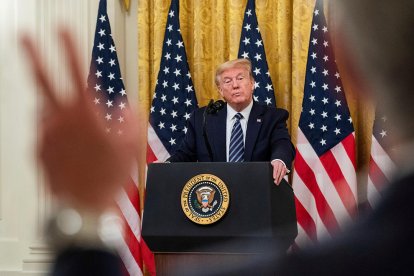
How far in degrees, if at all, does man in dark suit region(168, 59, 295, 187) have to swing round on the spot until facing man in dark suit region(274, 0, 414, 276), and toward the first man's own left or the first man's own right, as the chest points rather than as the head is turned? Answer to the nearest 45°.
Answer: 0° — they already face them

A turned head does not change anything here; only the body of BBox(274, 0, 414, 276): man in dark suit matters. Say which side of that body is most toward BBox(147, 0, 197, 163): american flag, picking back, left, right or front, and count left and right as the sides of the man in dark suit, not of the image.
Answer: front

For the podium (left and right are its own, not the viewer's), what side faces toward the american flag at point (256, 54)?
back

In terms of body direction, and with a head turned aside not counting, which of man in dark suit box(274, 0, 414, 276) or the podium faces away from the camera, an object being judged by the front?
the man in dark suit

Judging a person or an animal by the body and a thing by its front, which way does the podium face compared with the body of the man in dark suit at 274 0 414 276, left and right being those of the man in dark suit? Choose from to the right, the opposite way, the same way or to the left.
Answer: the opposite way

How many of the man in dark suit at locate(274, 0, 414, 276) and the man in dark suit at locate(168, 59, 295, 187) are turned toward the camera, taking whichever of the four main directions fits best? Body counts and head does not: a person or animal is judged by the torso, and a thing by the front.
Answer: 1

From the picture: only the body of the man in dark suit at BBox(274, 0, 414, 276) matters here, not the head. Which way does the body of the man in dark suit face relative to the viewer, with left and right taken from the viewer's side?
facing away from the viewer

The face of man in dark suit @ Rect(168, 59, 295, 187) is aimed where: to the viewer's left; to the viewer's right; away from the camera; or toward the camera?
toward the camera

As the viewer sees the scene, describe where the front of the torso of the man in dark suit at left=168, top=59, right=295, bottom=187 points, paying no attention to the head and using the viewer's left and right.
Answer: facing the viewer

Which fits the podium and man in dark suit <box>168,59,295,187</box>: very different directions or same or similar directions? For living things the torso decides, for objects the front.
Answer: same or similar directions

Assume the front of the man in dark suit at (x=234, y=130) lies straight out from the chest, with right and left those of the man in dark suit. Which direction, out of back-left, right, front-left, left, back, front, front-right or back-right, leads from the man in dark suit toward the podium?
front

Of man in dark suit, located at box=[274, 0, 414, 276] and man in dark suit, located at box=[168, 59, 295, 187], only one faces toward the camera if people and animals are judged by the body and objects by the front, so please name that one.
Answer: man in dark suit, located at box=[168, 59, 295, 187]

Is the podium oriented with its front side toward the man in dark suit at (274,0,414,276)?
yes
